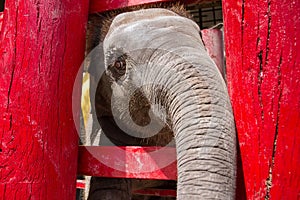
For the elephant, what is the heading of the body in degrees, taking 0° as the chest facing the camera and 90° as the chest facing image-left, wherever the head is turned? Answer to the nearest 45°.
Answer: approximately 315°
